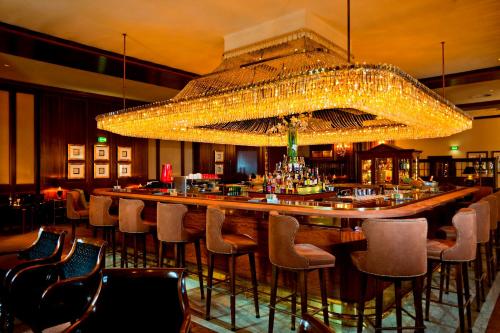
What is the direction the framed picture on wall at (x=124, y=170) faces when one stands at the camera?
facing the viewer

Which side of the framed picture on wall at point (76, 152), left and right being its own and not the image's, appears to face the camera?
front

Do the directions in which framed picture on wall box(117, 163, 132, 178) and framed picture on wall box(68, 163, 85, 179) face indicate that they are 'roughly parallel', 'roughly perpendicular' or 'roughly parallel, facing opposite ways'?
roughly parallel

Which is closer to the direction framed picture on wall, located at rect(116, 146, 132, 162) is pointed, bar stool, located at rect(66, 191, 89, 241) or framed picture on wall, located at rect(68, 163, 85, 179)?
the bar stool

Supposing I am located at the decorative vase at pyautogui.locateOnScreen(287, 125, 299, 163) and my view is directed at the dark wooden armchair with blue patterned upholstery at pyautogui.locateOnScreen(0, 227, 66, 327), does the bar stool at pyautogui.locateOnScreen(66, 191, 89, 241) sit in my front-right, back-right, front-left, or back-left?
front-right

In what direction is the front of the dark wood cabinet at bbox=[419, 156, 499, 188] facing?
toward the camera

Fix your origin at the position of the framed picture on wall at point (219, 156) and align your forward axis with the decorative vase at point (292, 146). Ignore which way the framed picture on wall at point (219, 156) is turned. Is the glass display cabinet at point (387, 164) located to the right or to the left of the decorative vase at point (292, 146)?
left

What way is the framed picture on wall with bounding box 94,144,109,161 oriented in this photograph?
toward the camera

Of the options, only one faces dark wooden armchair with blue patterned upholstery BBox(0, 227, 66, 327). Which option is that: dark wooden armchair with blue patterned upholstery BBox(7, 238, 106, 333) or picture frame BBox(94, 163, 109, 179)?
the picture frame

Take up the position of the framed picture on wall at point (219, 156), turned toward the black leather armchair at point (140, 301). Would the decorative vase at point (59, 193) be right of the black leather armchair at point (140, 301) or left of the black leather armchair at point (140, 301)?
right

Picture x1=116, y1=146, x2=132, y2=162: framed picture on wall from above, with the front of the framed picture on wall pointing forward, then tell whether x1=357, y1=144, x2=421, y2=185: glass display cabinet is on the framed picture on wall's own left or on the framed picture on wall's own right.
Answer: on the framed picture on wall's own left
